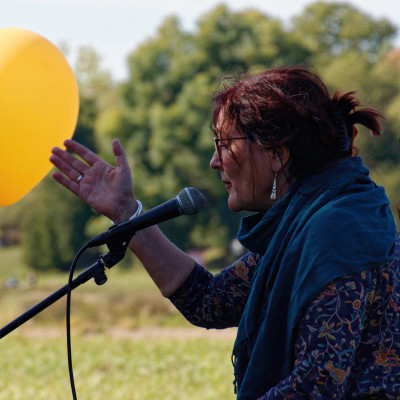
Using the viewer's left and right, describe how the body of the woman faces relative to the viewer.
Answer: facing to the left of the viewer

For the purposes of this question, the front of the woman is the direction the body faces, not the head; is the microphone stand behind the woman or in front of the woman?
in front

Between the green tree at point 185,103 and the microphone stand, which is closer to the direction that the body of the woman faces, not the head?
the microphone stand

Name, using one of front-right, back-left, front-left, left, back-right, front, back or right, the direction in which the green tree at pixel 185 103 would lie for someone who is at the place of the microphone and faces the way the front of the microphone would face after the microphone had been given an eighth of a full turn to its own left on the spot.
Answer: front-left

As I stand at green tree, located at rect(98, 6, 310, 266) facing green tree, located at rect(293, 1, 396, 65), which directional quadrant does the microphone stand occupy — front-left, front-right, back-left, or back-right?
back-right

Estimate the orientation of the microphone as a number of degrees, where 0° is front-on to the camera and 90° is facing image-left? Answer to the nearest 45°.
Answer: approximately 270°

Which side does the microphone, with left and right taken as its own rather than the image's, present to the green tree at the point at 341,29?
left

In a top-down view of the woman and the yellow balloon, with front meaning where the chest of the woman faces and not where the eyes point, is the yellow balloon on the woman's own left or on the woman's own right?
on the woman's own right

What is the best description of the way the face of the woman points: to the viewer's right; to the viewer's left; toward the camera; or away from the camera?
to the viewer's left

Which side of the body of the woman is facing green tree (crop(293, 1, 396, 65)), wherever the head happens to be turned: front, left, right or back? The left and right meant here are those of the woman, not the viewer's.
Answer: right

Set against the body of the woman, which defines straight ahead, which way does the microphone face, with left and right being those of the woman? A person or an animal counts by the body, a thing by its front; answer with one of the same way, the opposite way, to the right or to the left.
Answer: the opposite way

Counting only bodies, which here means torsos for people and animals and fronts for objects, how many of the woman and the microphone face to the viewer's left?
1
